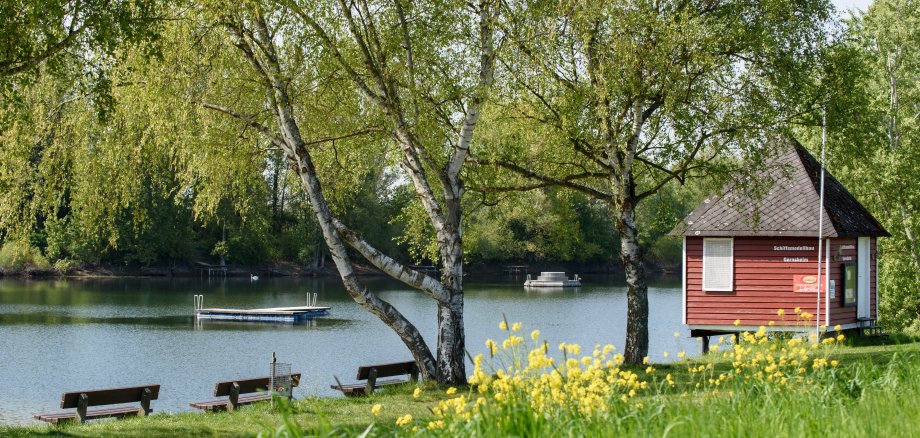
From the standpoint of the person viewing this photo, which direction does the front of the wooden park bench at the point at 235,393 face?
facing away from the viewer and to the left of the viewer

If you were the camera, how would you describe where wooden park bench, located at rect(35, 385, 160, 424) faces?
facing away from the viewer and to the left of the viewer

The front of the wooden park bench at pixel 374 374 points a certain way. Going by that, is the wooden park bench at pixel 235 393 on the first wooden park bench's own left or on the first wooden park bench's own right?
on the first wooden park bench's own left

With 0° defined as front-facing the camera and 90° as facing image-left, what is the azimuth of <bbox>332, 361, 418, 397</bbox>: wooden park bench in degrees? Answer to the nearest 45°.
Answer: approximately 135°

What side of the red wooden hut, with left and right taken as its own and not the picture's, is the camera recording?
right
